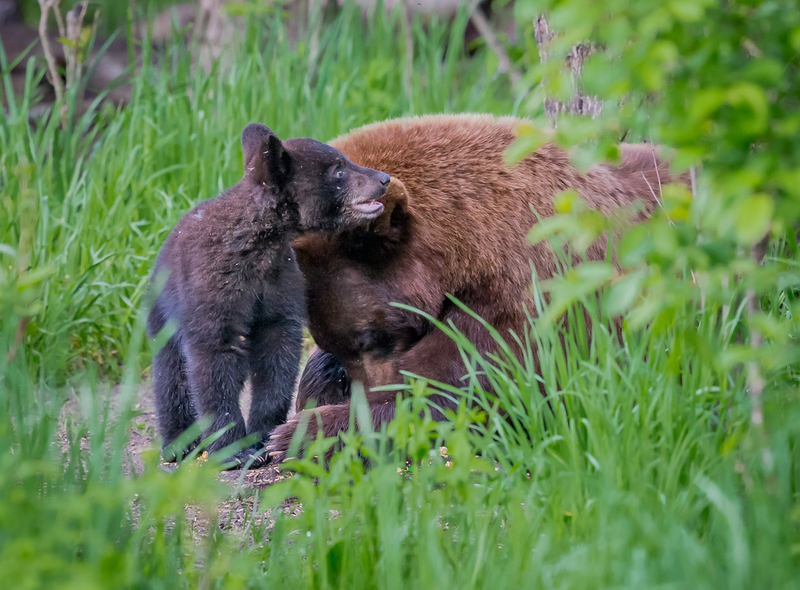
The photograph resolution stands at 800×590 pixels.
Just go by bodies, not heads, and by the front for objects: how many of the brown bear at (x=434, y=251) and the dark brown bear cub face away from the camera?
0

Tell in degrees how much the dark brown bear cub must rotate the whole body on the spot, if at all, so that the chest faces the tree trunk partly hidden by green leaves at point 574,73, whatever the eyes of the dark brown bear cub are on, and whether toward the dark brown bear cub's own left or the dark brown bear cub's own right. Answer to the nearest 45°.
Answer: approximately 90° to the dark brown bear cub's own left

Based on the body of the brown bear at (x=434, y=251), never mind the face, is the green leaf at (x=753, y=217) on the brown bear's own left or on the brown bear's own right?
on the brown bear's own left

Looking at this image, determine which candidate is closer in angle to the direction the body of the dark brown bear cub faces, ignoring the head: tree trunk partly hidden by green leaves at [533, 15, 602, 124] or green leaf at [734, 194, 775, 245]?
the green leaf

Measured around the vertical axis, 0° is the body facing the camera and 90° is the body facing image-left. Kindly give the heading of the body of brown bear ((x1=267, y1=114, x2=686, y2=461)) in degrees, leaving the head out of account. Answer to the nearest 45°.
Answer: approximately 45°

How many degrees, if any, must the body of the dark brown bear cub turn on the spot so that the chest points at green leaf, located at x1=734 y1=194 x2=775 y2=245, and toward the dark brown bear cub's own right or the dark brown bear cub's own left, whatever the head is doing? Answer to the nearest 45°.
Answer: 0° — it already faces it

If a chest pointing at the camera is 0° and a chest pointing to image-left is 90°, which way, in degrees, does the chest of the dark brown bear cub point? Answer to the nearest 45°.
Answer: approximately 315°
